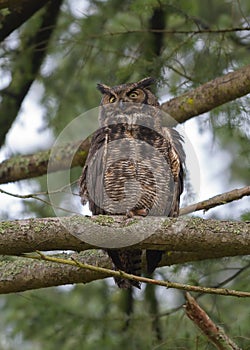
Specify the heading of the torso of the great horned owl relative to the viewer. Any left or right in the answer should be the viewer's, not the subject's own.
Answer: facing the viewer

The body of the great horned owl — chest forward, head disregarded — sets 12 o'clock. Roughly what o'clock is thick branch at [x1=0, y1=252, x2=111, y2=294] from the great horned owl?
The thick branch is roughly at 2 o'clock from the great horned owl.
